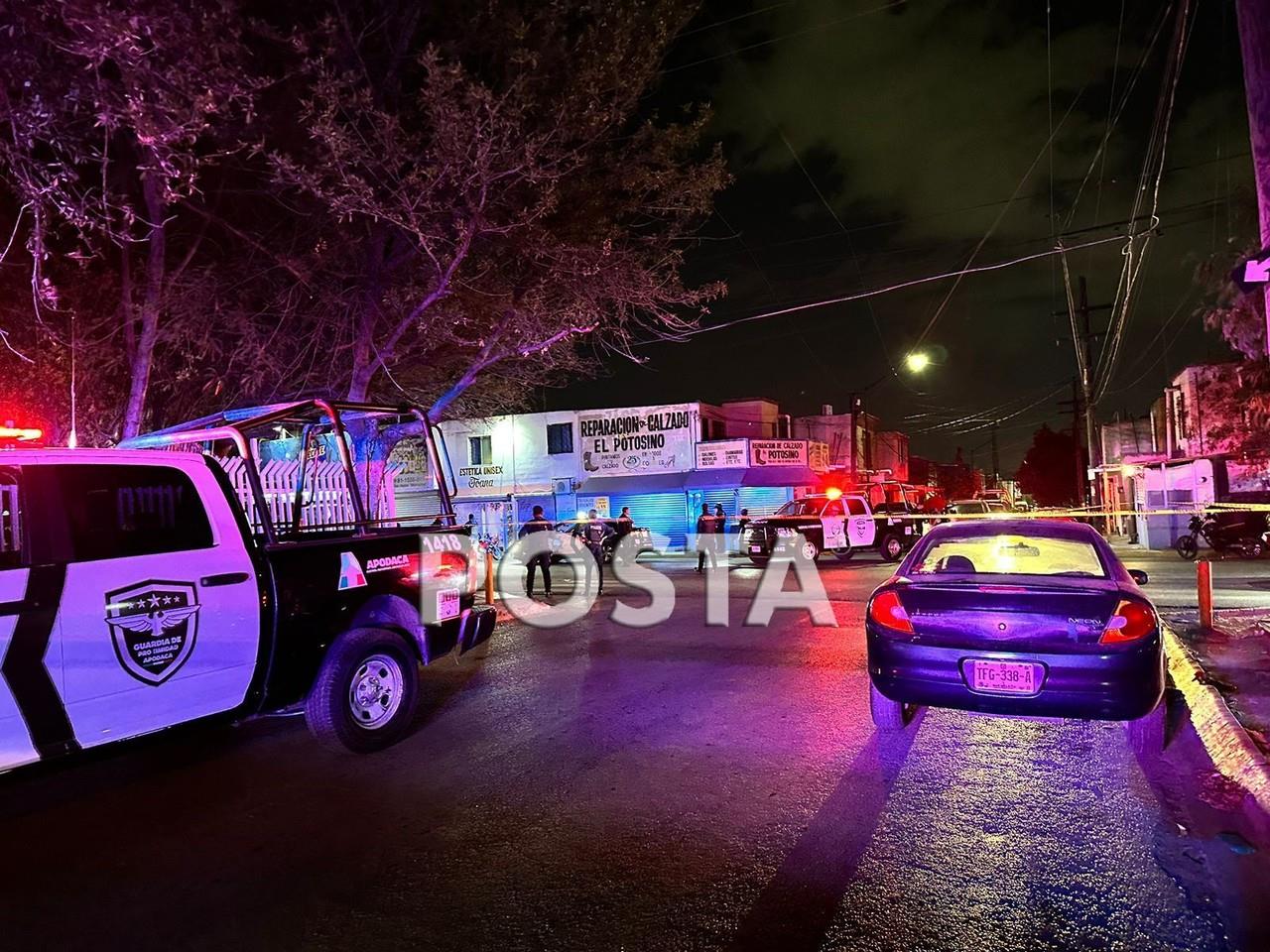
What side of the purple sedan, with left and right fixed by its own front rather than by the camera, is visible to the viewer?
back

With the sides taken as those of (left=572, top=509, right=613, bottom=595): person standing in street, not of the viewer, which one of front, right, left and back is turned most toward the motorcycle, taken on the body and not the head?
right

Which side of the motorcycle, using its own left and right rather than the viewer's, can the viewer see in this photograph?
left

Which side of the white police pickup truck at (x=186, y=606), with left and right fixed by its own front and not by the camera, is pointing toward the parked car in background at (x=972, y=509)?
back

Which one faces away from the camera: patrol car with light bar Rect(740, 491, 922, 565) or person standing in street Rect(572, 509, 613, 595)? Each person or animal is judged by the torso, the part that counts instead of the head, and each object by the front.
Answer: the person standing in street

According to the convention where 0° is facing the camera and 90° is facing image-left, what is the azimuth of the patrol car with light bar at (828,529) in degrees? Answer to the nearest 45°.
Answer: approximately 45°

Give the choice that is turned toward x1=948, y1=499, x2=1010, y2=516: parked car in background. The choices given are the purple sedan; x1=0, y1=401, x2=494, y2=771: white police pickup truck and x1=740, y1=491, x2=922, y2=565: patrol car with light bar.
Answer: the purple sedan

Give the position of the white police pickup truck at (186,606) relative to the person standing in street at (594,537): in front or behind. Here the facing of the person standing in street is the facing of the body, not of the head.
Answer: behind

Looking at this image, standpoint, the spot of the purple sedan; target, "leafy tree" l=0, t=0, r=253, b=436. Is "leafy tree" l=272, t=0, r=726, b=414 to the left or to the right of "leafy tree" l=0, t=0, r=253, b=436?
right

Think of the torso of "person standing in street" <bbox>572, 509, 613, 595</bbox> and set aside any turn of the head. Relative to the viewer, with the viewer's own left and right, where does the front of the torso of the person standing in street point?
facing away from the viewer

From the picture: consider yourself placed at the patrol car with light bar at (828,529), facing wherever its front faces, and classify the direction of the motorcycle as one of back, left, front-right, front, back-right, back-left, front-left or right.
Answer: back-left

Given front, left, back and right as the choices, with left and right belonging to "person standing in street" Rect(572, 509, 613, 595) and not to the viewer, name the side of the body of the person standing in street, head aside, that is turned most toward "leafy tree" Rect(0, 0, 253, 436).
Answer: back

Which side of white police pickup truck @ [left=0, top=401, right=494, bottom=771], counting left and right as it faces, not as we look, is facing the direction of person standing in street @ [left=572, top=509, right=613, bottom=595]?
back
